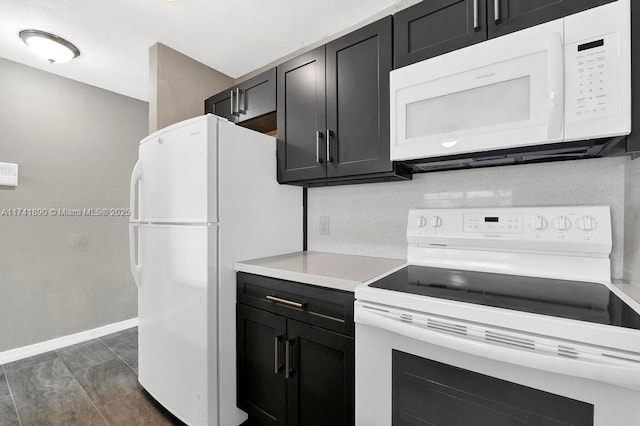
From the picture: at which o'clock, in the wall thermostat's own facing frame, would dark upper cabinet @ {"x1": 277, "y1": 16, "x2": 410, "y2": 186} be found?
The dark upper cabinet is roughly at 11 o'clock from the wall thermostat.

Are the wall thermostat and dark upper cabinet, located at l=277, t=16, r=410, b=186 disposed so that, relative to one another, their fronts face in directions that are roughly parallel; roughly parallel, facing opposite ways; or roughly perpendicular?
roughly perpendicular

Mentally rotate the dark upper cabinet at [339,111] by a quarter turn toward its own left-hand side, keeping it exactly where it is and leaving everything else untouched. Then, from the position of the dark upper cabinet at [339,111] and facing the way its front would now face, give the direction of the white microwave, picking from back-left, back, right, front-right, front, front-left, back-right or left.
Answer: front

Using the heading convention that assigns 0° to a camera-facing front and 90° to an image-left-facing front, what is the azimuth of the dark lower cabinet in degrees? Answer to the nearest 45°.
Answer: approximately 45°

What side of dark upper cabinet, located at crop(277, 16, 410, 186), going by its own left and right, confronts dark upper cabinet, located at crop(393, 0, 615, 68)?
left
